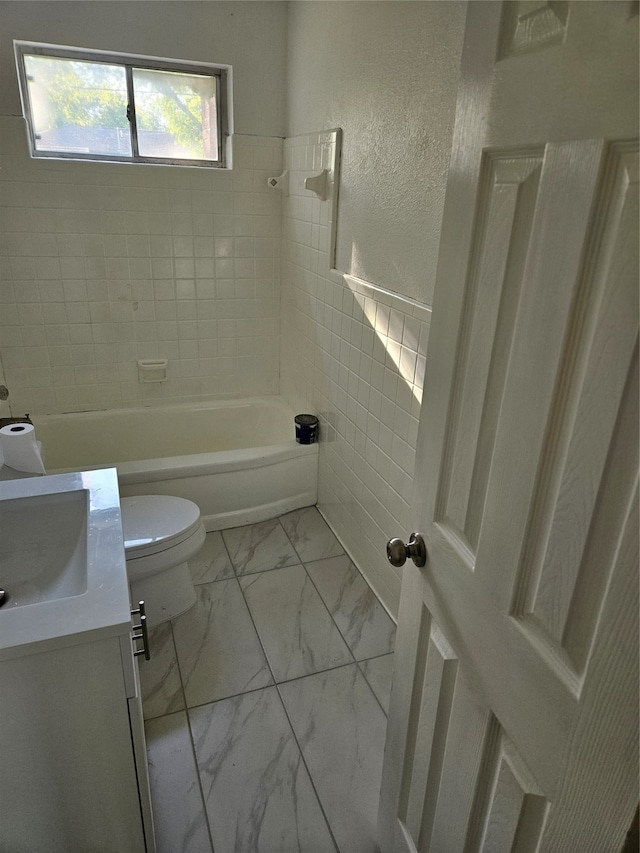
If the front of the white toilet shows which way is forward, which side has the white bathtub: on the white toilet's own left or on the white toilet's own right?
on the white toilet's own left

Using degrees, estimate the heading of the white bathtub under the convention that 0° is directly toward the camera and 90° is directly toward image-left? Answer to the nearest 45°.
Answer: approximately 0°

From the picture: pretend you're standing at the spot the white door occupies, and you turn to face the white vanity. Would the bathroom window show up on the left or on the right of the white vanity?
right

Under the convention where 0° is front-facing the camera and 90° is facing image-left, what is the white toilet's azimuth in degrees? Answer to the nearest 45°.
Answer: approximately 270°

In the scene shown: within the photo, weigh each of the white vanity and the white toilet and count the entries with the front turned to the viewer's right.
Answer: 2

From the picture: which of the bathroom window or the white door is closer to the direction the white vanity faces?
the white door

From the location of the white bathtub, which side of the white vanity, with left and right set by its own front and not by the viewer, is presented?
left

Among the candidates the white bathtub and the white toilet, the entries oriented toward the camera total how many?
1

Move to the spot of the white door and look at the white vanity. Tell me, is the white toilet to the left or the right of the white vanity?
right

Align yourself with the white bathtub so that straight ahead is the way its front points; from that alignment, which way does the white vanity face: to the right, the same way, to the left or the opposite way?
to the left

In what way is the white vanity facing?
to the viewer's right
